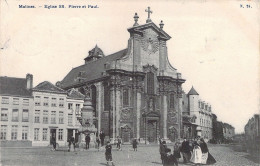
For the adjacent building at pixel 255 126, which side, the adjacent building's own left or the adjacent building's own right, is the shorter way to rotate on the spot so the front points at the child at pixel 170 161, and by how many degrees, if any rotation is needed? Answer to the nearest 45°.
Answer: approximately 90° to the adjacent building's own left

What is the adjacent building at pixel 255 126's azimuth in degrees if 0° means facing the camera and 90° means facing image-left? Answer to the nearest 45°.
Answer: approximately 90°

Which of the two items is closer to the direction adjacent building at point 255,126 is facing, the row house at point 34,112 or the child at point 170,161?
the row house

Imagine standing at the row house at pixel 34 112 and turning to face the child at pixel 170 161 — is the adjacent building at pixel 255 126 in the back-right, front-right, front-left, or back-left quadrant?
front-left
